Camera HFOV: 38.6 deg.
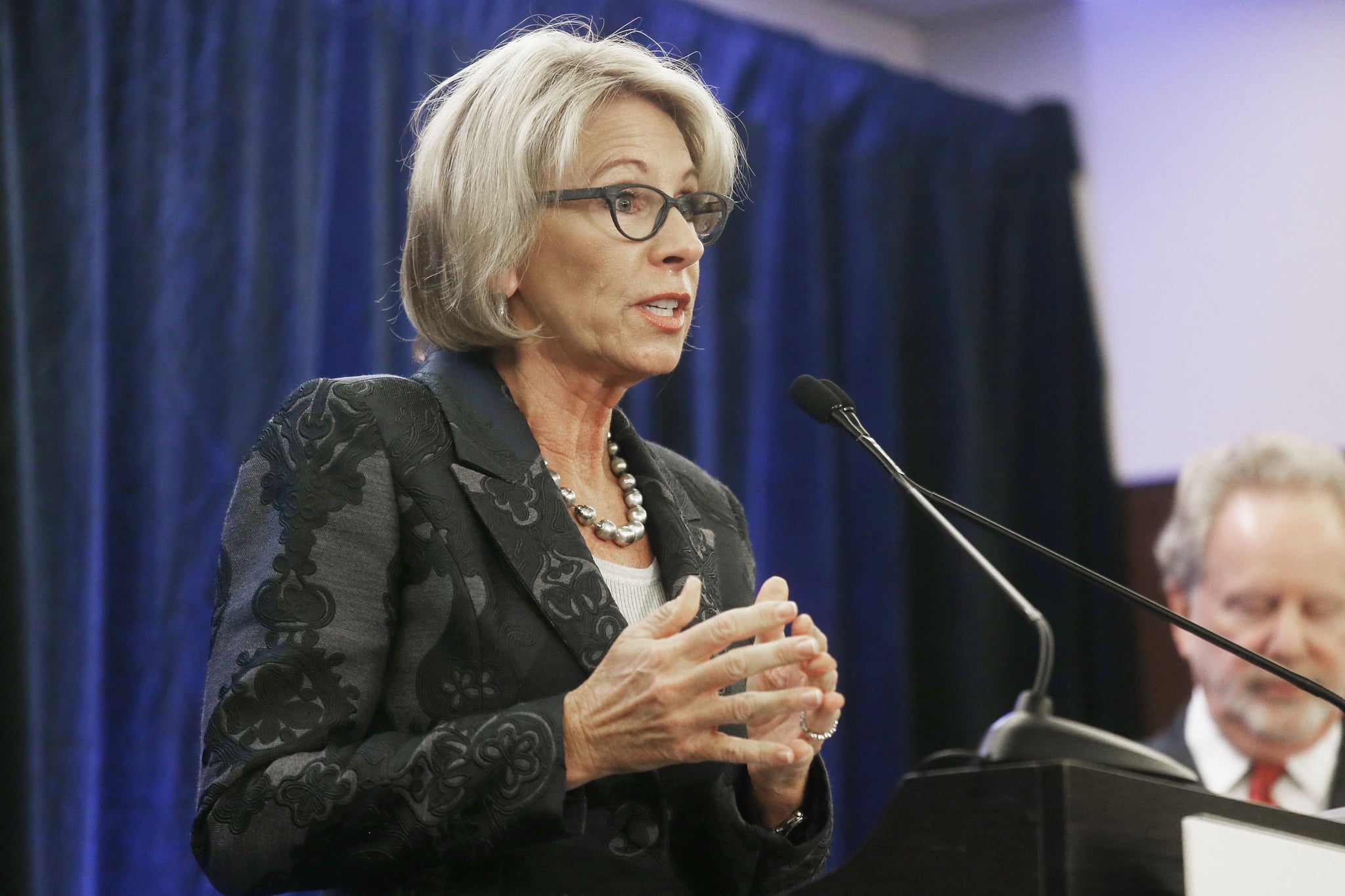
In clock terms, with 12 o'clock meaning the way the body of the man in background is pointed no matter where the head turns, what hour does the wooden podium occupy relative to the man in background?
The wooden podium is roughly at 12 o'clock from the man in background.

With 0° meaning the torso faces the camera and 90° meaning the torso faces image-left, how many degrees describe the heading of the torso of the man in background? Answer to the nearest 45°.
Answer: approximately 0°

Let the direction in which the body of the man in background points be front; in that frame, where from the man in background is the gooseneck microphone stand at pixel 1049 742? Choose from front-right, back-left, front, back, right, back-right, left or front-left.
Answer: front

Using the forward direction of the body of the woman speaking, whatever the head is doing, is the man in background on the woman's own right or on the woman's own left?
on the woman's own left

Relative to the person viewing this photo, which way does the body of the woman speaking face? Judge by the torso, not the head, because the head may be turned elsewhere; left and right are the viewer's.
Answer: facing the viewer and to the right of the viewer

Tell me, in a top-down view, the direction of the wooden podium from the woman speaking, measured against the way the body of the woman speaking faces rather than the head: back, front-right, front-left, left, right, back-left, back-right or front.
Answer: front

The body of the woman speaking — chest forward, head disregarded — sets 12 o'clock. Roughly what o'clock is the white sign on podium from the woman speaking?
The white sign on podium is roughly at 12 o'clock from the woman speaking.

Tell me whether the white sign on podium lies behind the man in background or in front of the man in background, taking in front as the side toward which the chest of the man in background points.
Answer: in front

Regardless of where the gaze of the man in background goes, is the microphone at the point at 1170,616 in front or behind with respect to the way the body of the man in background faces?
in front

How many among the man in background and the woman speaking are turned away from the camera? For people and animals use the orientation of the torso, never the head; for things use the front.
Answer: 0

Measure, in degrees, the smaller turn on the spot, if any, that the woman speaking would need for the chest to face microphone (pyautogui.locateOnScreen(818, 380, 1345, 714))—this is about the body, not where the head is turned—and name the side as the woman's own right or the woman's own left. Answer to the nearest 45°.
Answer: approximately 45° to the woman's own left
